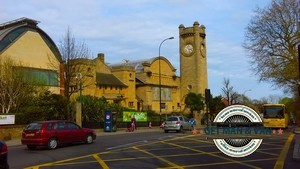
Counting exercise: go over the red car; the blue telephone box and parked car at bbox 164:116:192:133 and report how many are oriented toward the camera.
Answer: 1

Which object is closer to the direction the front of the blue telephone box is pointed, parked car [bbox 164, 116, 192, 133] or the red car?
the red car

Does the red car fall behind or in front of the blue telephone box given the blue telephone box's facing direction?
in front

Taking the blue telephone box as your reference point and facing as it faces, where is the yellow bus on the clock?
The yellow bus is roughly at 9 o'clock from the blue telephone box.

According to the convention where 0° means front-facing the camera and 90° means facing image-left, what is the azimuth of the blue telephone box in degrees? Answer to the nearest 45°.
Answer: approximately 0°

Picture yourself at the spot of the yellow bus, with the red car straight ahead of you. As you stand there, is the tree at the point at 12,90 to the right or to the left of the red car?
right

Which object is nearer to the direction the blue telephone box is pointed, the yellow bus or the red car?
the red car

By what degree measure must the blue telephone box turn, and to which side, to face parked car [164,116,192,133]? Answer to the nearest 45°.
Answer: approximately 45° to its left
